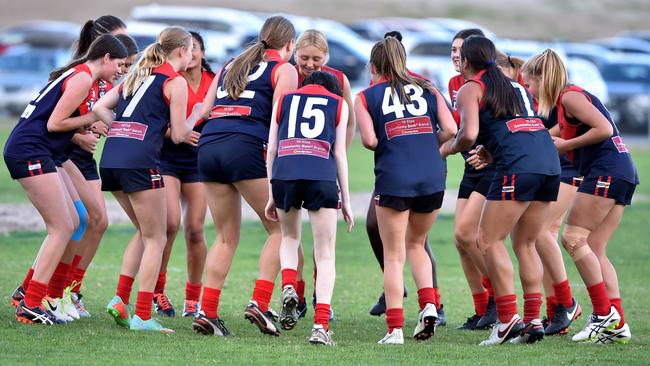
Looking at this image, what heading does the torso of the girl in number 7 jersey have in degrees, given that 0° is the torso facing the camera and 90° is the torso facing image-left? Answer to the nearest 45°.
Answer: approximately 225°

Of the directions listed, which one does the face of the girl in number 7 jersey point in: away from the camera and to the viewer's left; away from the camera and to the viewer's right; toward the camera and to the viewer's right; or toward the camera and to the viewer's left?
away from the camera and to the viewer's right

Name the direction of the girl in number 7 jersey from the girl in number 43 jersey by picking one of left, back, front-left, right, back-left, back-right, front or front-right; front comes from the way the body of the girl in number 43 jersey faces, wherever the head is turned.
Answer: left

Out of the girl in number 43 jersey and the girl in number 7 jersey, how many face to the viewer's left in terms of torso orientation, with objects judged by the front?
0

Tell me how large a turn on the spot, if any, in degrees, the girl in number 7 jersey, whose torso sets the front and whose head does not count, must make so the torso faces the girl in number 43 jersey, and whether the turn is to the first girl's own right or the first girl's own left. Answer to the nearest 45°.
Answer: approximately 45° to the first girl's own right

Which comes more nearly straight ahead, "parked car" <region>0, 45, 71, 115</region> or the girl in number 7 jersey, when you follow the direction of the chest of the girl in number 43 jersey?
the parked car

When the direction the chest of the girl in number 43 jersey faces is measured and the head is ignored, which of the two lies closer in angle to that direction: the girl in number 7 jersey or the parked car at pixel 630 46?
the parked car

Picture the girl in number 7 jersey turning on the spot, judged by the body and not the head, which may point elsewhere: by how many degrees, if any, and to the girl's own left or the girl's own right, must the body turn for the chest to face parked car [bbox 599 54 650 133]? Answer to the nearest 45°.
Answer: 0° — they already face it

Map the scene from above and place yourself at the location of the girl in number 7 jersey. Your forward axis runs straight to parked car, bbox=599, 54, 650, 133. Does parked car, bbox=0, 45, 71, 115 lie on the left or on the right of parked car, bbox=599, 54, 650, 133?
left

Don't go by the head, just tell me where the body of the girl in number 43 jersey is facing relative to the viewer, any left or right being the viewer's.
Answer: facing away from the viewer

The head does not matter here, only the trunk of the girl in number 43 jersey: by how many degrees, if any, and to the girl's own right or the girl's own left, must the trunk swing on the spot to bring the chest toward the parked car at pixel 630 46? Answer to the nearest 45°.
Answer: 0° — they already face it
